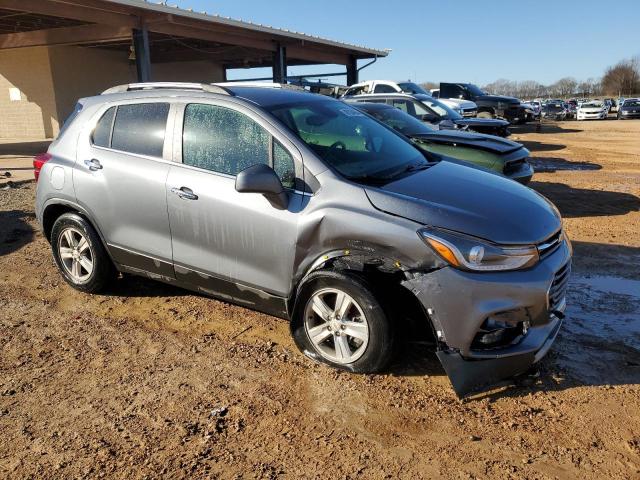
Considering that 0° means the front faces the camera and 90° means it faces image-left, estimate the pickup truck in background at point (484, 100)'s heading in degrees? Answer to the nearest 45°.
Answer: approximately 315°

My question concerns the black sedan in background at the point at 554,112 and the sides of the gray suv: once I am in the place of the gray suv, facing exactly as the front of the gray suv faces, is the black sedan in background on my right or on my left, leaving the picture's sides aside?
on my left

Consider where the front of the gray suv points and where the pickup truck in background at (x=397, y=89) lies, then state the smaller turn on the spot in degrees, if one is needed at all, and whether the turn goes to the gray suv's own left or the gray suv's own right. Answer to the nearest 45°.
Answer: approximately 135° to the gray suv's own left

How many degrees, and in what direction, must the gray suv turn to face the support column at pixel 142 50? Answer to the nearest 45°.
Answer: approximately 135° to its left

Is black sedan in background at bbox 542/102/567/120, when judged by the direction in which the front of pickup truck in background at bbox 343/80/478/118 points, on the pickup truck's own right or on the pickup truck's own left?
on the pickup truck's own left
